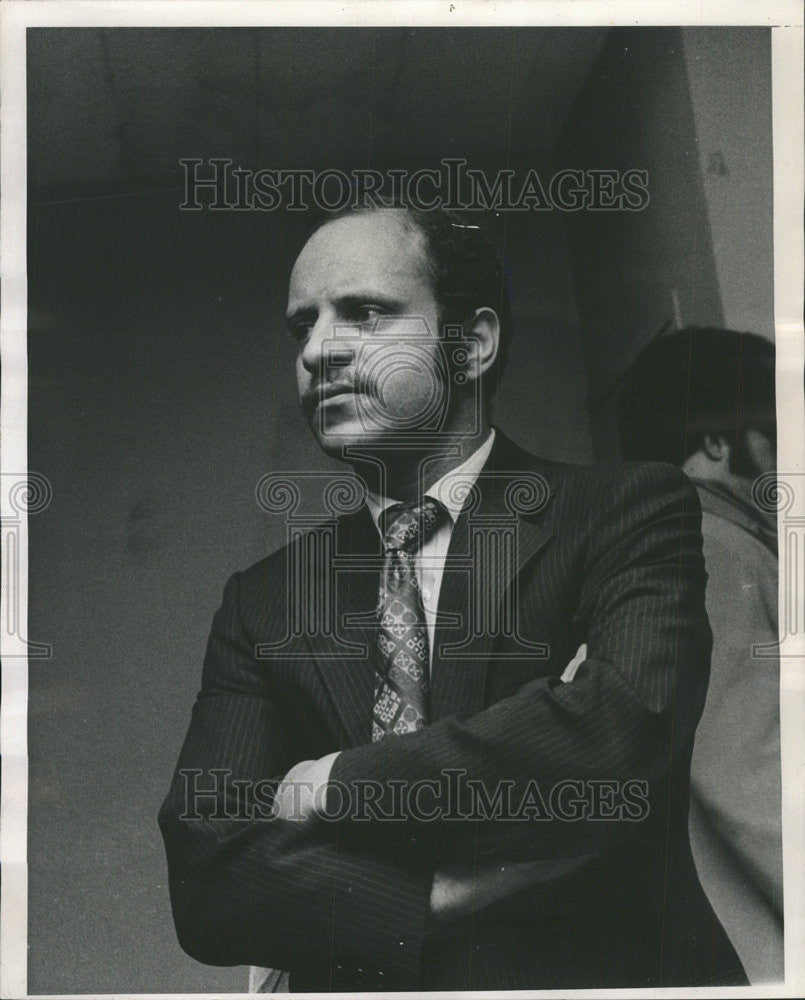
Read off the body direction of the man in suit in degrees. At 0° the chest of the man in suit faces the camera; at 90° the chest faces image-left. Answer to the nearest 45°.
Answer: approximately 45°

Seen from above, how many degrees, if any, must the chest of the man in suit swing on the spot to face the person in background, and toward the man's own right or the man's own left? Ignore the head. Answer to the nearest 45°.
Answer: approximately 135° to the man's own left
